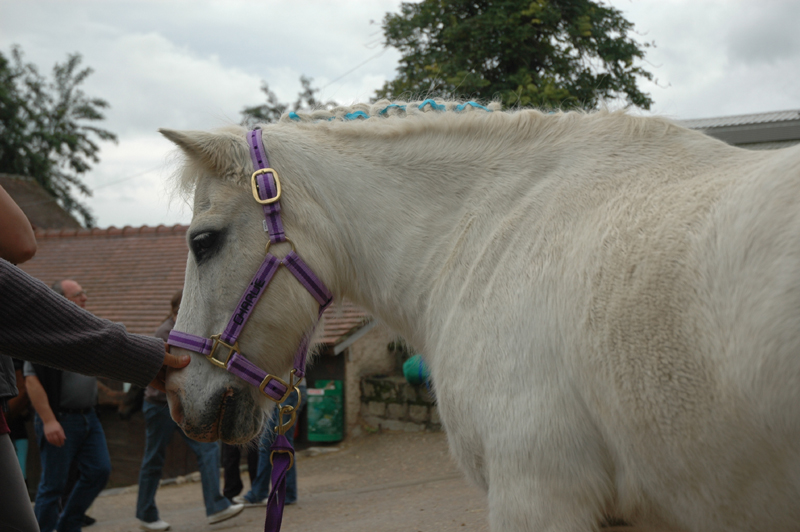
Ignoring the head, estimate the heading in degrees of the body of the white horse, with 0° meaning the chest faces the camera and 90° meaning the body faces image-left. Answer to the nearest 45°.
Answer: approximately 90°

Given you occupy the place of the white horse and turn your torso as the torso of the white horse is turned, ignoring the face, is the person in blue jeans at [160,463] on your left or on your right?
on your right

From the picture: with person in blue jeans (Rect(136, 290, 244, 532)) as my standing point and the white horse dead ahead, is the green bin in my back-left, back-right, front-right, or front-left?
back-left

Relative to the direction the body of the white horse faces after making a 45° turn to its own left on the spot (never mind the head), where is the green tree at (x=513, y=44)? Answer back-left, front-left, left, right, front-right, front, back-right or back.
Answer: back-right
